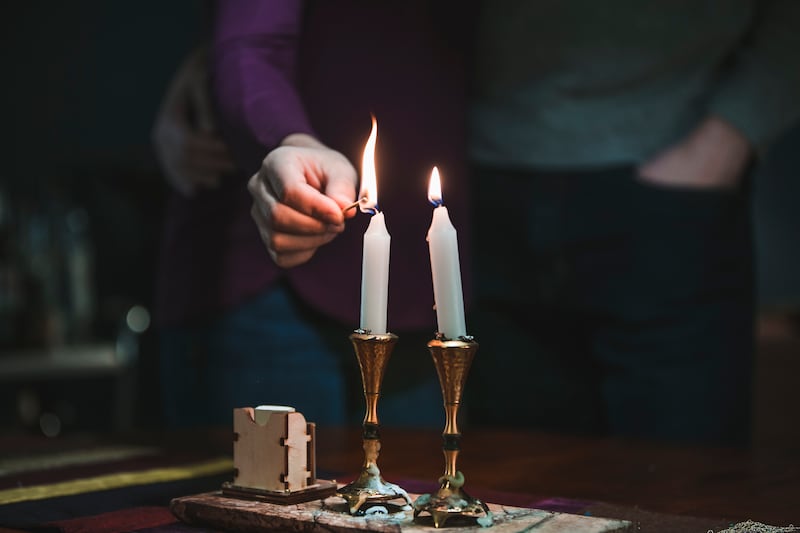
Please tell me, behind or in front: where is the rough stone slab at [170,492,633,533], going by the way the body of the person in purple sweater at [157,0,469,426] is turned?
in front

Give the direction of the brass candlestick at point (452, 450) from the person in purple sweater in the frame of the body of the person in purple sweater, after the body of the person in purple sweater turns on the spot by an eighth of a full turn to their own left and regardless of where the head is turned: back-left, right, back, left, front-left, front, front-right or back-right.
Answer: front-right

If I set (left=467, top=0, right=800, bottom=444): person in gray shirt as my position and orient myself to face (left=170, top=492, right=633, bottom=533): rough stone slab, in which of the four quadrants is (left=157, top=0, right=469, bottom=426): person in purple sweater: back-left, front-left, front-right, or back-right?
front-right

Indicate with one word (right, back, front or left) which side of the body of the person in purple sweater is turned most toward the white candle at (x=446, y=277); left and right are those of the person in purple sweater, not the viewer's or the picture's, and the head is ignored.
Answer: front

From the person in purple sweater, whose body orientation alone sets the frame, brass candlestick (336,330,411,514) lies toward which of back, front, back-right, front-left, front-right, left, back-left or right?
front

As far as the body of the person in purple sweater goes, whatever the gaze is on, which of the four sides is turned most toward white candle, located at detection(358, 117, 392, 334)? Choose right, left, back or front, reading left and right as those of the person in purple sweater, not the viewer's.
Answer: front

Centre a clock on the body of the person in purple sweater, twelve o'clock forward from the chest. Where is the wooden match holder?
The wooden match holder is roughly at 12 o'clock from the person in purple sweater.

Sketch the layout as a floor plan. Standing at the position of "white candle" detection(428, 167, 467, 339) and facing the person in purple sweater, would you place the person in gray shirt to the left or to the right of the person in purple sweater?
right

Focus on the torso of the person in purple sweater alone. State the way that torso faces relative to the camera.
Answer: toward the camera
